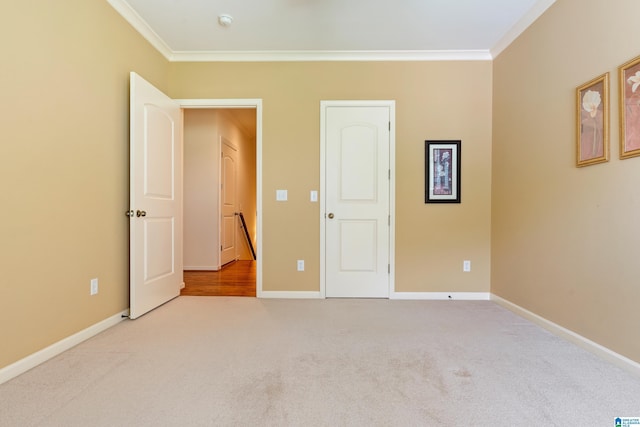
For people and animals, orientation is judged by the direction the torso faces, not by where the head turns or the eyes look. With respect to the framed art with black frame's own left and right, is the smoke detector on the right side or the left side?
on its right

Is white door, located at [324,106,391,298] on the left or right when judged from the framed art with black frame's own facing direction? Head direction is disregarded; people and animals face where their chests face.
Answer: on its right

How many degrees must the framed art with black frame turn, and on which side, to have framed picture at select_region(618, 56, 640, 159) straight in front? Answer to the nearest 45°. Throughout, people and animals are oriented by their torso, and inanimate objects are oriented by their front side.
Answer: approximately 45° to its left

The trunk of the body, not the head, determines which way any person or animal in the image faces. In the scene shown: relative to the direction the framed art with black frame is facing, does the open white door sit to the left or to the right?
on its right

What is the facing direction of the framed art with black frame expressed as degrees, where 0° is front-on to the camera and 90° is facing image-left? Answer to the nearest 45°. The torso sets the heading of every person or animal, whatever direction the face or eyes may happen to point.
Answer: approximately 0°

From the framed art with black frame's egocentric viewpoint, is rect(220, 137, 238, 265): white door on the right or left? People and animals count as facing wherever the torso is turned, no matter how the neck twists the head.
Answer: on its right
